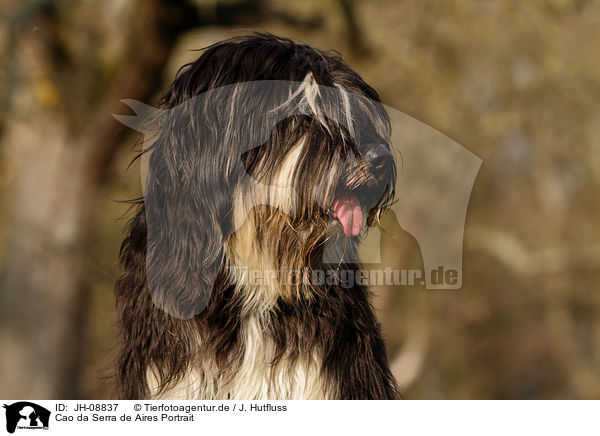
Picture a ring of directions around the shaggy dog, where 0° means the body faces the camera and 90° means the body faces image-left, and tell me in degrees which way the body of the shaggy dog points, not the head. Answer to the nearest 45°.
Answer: approximately 315°
